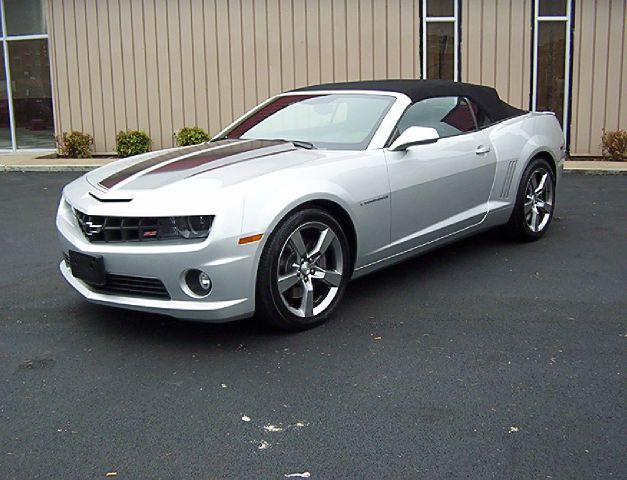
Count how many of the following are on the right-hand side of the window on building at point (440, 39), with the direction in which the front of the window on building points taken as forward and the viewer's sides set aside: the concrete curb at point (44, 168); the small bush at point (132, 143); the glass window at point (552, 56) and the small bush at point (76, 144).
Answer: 3

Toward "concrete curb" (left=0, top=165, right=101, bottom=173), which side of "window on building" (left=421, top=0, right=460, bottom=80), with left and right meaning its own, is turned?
right

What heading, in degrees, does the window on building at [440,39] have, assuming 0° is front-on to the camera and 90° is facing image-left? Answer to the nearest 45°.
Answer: approximately 0°

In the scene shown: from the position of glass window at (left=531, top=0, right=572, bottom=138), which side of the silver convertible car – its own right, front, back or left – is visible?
back

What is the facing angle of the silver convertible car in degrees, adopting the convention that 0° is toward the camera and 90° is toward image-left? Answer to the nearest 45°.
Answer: approximately 45°

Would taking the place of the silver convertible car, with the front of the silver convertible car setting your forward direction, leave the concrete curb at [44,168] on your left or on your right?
on your right

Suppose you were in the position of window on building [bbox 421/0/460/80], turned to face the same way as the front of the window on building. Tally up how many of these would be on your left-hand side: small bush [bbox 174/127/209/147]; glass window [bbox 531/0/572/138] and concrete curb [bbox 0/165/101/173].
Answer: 1

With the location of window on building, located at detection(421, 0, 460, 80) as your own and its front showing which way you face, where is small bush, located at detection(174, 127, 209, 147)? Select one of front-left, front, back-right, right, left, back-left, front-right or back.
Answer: right

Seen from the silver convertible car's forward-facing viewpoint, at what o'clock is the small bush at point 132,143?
The small bush is roughly at 4 o'clock from the silver convertible car.

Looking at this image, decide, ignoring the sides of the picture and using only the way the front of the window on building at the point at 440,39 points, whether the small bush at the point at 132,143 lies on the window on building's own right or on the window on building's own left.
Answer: on the window on building's own right

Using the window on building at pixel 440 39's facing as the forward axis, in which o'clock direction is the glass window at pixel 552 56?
The glass window is roughly at 9 o'clock from the window on building.

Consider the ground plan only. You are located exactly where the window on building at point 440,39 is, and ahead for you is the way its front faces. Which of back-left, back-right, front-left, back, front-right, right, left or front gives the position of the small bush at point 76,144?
right

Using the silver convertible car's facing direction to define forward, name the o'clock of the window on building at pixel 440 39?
The window on building is roughly at 5 o'clock from the silver convertible car.

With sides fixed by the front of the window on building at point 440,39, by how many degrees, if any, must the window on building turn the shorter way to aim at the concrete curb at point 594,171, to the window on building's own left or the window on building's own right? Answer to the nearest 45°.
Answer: approximately 45° to the window on building's own left

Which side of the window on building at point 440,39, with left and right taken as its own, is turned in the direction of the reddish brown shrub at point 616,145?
left

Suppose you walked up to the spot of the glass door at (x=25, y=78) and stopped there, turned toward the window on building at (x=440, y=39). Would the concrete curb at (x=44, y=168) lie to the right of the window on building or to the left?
right
